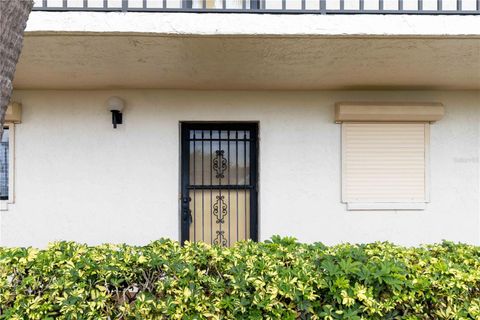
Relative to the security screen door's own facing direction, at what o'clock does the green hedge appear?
The green hedge is roughly at 12 o'clock from the security screen door.

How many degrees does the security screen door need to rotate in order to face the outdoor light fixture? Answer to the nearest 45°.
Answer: approximately 90° to its right

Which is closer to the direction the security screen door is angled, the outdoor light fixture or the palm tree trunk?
the palm tree trunk

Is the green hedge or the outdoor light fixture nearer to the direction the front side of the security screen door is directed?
the green hedge

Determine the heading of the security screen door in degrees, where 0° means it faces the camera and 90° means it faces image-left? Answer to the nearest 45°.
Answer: approximately 0°
